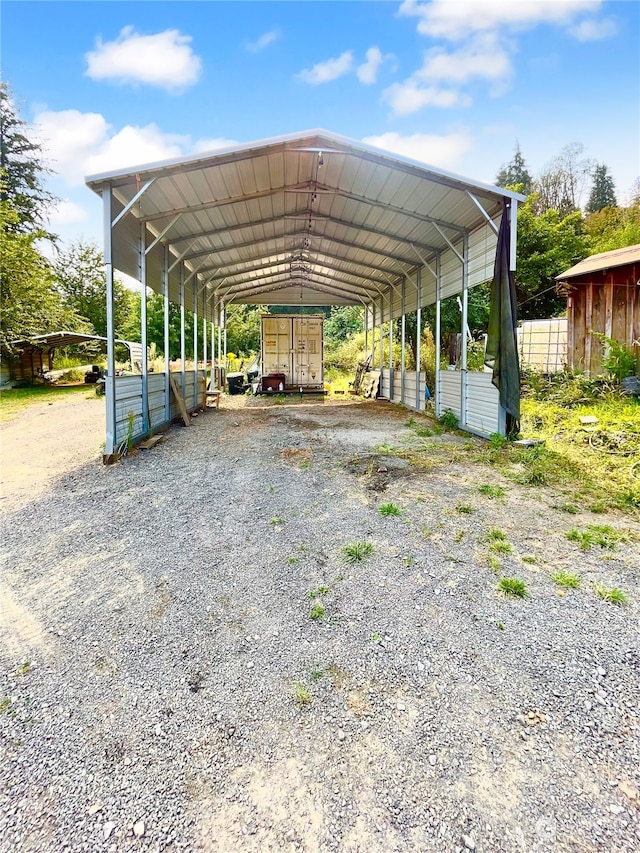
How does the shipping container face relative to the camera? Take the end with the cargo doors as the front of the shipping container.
toward the camera

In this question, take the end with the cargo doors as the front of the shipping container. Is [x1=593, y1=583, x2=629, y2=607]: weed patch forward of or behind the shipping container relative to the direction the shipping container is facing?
forward

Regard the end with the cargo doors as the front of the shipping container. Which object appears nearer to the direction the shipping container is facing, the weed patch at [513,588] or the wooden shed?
the weed patch

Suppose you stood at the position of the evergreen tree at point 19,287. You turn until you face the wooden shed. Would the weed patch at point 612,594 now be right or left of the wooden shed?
right

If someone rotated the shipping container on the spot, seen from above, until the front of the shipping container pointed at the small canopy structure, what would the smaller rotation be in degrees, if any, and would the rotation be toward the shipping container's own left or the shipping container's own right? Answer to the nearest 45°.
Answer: approximately 90° to the shipping container's own right

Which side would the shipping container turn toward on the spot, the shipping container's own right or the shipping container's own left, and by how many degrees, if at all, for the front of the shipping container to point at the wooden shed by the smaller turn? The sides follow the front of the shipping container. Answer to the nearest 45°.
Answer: approximately 45° to the shipping container's own left
